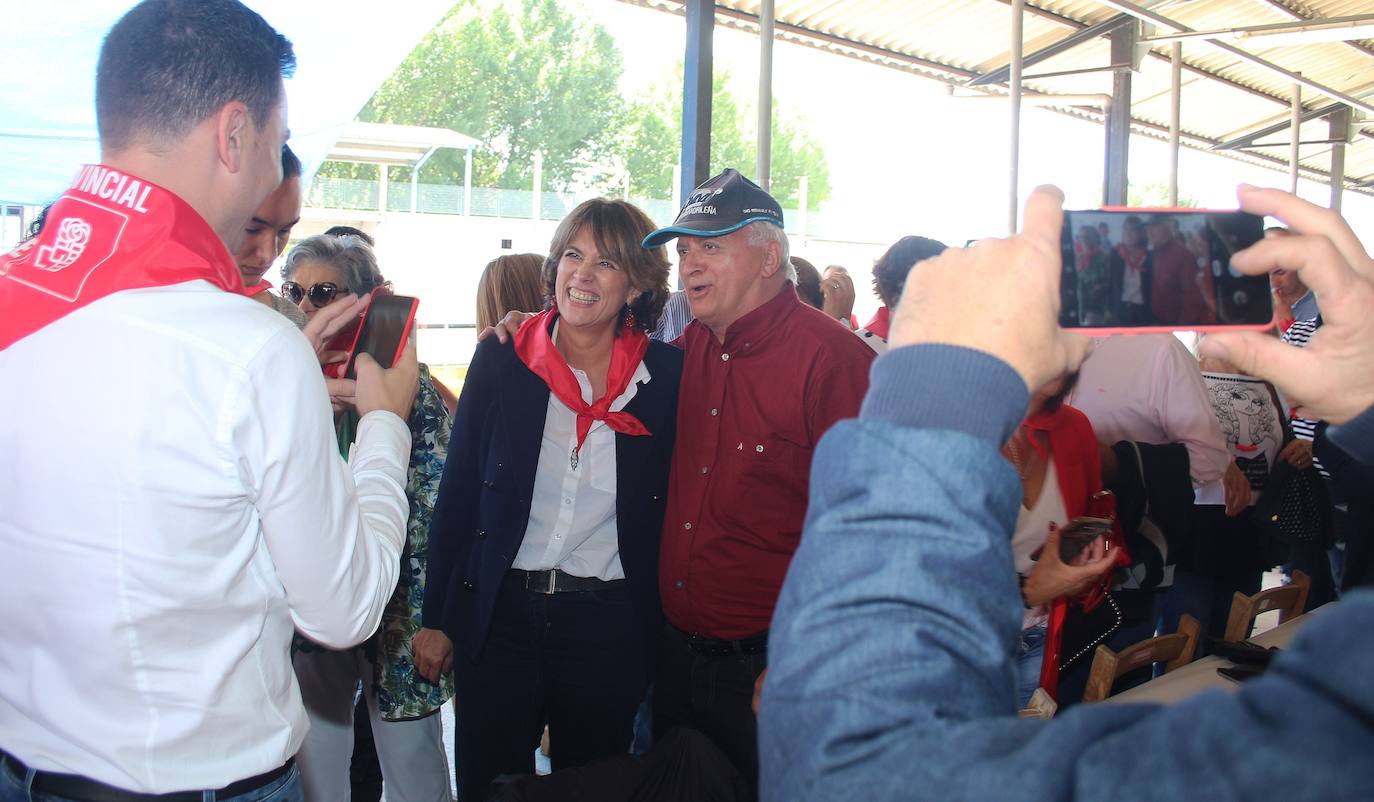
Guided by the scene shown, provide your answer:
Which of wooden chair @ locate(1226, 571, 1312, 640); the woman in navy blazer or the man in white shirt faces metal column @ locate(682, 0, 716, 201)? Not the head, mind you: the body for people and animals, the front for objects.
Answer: the man in white shirt

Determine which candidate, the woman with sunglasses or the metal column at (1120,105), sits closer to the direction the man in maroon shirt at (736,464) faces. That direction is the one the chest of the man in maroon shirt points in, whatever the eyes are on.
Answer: the woman with sunglasses

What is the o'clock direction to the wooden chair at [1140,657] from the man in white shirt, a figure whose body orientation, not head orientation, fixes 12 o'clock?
The wooden chair is roughly at 1 o'clock from the man in white shirt.

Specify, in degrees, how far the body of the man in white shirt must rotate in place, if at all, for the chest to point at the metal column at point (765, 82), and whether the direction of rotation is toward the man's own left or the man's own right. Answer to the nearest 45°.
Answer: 0° — they already face it

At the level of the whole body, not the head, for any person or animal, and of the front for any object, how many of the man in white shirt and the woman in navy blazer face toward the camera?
1

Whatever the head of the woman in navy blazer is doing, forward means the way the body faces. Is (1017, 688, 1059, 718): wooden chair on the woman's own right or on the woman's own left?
on the woman's own left

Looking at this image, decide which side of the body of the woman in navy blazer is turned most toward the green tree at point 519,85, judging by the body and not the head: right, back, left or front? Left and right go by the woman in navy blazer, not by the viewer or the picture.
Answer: back

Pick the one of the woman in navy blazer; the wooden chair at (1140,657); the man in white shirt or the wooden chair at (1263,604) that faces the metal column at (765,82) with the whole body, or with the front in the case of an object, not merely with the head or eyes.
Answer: the man in white shirt

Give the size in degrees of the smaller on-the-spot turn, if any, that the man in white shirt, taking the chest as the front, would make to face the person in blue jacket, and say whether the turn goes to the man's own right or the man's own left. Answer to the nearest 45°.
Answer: approximately 90° to the man's own right

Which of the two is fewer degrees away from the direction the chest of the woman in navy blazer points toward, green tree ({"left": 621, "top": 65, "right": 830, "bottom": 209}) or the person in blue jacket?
the person in blue jacket

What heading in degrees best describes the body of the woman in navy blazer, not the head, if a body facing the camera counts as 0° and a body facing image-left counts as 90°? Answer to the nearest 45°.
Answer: approximately 0°

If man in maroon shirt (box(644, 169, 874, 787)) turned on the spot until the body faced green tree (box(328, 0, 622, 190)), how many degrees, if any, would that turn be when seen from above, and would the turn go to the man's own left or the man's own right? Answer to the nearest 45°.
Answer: approximately 135° to the man's own right

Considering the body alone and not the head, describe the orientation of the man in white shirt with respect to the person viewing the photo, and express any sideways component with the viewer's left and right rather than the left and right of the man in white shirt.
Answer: facing away from the viewer and to the right of the viewer

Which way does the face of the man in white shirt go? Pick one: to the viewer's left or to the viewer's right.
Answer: to the viewer's right

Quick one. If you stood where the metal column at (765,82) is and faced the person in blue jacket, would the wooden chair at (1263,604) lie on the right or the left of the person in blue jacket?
left

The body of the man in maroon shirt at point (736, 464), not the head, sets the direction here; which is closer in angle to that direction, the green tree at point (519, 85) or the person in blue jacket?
the person in blue jacket
